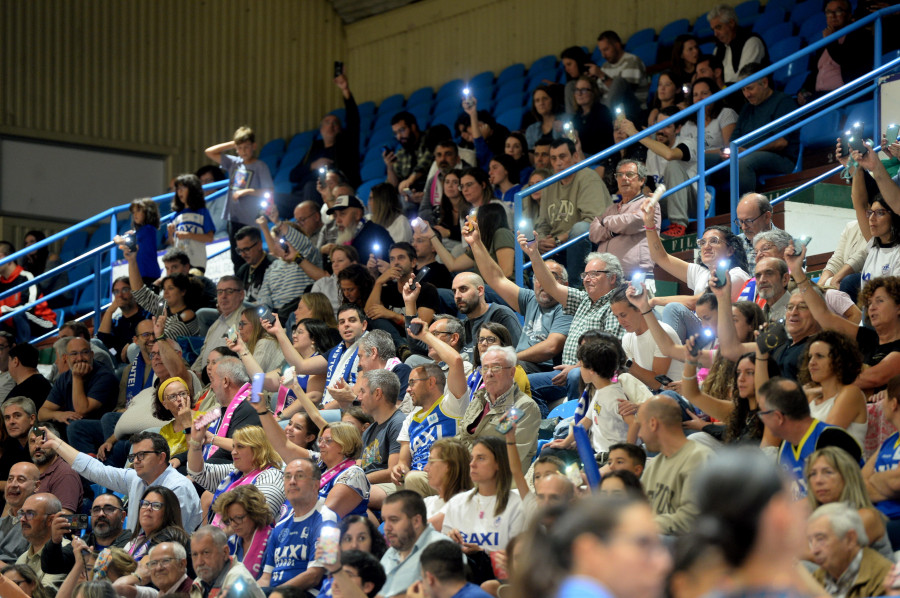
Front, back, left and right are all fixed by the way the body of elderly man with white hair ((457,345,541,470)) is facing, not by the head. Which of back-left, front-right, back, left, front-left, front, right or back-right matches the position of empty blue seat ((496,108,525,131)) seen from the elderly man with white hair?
back-right

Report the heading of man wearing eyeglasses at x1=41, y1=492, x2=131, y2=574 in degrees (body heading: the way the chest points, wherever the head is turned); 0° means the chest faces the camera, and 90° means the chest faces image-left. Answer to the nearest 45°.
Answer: approximately 45°

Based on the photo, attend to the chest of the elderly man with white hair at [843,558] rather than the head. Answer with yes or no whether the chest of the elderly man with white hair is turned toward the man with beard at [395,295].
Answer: no

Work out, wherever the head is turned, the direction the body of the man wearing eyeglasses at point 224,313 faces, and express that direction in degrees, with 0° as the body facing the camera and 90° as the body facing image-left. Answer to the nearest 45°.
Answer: approximately 45°

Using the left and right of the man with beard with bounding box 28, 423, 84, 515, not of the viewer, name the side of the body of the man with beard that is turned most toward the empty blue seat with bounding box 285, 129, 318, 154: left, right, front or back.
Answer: back

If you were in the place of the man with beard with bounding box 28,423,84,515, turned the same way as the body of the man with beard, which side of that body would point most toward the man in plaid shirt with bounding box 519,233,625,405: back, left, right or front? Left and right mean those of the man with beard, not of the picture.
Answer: left

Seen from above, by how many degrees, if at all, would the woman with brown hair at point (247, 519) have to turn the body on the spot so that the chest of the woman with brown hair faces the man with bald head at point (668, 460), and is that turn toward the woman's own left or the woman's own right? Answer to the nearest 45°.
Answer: approximately 90° to the woman's own left

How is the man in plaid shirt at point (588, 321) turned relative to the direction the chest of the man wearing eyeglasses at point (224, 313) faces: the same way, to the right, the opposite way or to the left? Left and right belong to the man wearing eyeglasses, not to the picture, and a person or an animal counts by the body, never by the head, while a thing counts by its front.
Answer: the same way

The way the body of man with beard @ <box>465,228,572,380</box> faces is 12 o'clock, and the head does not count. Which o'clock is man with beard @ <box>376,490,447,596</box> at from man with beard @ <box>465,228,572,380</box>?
man with beard @ <box>376,490,447,596</box> is roughly at 11 o'clock from man with beard @ <box>465,228,572,380</box>.

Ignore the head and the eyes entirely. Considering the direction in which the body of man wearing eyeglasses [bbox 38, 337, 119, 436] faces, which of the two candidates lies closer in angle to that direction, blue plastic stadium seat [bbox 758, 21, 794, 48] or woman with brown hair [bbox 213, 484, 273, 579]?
the woman with brown hair

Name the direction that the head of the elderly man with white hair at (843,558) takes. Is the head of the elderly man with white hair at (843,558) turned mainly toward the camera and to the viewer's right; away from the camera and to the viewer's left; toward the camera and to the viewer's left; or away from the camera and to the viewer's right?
toward the camera and to the viewer's left

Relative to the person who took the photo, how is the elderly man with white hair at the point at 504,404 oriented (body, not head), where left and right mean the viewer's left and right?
facing the viewer and to the left of the viewer

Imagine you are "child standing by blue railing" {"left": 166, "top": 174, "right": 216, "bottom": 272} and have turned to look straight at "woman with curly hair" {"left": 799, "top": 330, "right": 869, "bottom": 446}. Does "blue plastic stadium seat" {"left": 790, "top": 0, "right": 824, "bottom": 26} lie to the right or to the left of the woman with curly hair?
left

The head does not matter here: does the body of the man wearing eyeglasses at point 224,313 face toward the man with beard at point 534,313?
no
